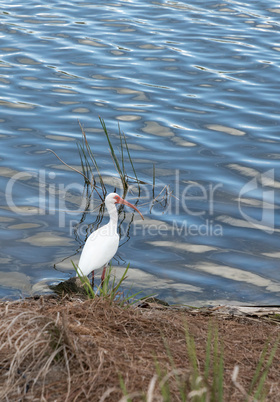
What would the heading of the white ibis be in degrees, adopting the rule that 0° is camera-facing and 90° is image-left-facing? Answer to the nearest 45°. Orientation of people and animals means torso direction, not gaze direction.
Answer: approximately 270°
